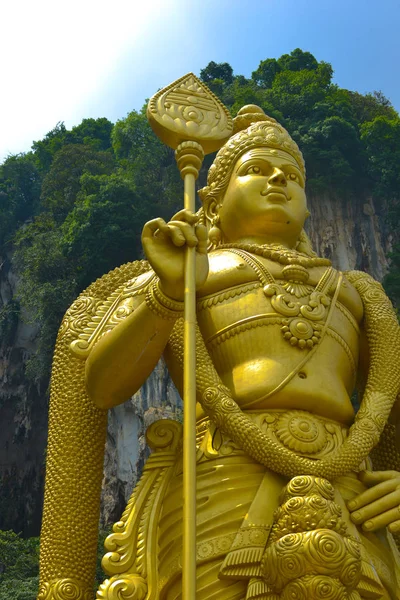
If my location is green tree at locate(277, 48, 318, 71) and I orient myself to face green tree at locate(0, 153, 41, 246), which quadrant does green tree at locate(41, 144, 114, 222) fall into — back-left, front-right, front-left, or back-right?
front-left

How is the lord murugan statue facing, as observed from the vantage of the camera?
facing the viewer and to the right of the viewer

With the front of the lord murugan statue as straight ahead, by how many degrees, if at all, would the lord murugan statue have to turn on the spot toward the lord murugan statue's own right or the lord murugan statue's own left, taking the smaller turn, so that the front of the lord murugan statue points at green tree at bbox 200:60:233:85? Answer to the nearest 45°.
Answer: approximately 135° to the lord murugan statue's own left

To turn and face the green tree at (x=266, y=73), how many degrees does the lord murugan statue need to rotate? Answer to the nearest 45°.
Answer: approximately 135° to its left
